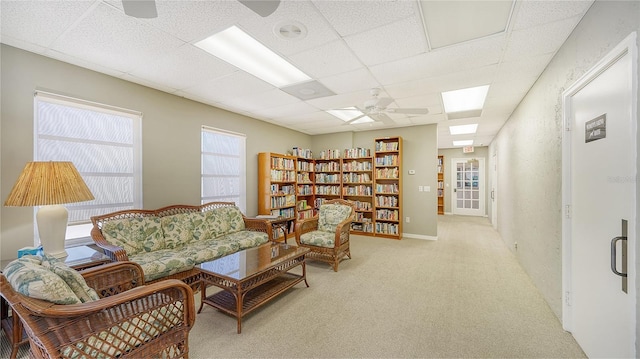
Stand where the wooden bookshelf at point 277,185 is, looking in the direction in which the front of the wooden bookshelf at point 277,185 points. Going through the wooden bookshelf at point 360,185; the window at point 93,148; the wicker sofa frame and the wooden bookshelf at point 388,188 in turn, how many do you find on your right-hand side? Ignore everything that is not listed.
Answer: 2

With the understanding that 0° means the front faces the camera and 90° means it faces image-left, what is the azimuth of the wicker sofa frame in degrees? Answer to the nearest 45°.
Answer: approximately 315°

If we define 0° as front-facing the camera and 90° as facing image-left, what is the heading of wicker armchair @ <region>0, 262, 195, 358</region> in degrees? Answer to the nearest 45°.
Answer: approximately 225°

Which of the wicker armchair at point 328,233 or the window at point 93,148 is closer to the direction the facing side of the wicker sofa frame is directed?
the wicker armchair

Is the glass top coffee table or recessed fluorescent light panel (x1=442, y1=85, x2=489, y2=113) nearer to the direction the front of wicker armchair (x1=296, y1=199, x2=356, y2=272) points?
the glass top coffee table

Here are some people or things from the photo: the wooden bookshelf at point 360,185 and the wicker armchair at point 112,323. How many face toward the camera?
1

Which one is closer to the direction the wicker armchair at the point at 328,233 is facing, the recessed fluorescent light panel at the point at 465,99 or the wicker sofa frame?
the wicker sofa frame
